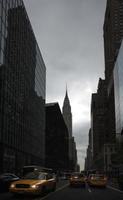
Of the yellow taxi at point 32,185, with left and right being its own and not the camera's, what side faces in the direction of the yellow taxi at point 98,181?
back

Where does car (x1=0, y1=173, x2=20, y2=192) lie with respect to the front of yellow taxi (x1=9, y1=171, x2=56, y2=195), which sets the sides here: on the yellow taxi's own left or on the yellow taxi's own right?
on the yellow taxi's own right

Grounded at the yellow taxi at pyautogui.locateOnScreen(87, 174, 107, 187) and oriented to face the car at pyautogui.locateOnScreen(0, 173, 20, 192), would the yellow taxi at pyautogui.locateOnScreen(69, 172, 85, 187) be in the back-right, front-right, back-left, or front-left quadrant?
front-right

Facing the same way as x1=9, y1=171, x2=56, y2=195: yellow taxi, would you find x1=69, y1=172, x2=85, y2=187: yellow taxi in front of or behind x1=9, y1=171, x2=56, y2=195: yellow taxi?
behind

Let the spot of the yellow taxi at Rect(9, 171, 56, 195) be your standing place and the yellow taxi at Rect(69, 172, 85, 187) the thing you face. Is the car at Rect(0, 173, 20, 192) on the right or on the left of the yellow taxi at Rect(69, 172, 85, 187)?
left

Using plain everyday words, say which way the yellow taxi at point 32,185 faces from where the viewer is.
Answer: facing the viewer and to the left of the viewer
